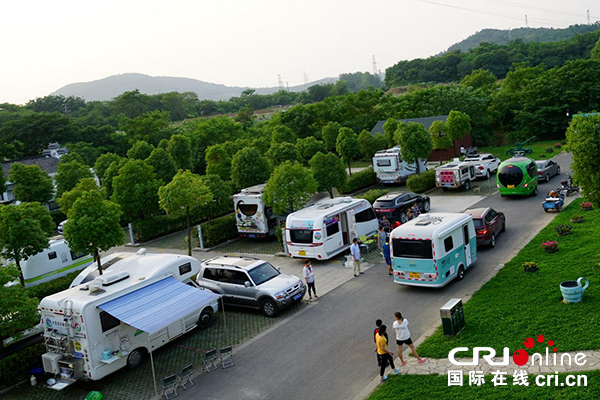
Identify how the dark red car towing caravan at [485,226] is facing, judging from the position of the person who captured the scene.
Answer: facing away from the viewer and to the right of the viewer

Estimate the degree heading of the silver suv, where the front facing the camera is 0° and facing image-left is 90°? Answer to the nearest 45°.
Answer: approximately 315°

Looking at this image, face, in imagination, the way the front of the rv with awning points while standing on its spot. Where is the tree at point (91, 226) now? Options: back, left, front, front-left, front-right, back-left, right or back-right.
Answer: front-left

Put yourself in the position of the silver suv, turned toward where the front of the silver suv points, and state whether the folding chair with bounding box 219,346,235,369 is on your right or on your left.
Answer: on your right
